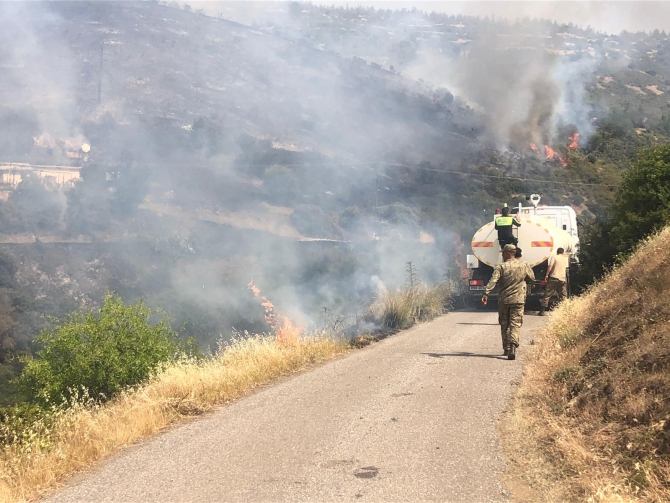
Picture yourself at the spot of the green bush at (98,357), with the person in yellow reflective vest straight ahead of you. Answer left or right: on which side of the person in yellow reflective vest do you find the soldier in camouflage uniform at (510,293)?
right

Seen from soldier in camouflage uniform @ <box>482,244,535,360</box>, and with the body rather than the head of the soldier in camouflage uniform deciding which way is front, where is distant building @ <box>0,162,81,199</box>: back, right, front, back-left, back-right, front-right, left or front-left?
front-left

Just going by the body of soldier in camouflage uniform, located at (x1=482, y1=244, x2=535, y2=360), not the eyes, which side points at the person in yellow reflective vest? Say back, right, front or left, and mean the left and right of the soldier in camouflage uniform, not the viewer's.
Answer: front

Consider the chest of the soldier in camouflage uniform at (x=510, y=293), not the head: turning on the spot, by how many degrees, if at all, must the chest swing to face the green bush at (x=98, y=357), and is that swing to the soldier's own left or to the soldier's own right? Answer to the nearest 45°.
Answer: approximately 90° to the soldier's own left

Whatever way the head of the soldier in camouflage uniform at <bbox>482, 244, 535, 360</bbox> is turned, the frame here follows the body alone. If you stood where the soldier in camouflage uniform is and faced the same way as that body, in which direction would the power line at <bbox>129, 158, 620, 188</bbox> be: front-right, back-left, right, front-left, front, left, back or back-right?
front

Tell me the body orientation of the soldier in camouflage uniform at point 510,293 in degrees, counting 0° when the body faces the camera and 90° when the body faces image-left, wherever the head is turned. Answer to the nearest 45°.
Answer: approximately 180°

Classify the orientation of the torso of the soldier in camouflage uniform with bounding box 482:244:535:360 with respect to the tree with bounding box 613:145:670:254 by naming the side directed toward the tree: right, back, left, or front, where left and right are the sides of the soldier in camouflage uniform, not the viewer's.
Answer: front

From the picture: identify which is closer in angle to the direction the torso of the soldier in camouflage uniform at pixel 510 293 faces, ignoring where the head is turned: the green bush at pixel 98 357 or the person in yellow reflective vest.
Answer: the person in yellow reflective vest

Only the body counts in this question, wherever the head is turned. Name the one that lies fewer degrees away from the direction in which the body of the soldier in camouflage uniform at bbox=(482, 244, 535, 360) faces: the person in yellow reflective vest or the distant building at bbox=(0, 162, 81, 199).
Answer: the person in yellow reflective vest

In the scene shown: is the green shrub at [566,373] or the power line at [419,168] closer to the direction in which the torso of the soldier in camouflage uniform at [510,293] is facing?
the power line

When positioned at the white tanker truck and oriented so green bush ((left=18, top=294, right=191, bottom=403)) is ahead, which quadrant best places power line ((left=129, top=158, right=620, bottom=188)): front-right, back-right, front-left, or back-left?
back-right

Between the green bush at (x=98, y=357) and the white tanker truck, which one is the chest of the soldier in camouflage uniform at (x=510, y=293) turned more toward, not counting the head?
the white tanker truck

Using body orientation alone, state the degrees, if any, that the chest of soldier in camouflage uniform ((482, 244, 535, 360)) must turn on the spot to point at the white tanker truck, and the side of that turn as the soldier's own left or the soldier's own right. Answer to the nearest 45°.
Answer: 0° — they already face it

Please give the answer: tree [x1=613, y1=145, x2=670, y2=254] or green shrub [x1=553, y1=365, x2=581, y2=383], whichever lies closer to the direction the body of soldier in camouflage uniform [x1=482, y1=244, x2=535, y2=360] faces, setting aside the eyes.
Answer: the tree
